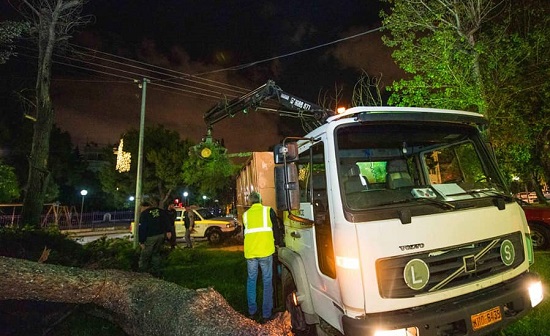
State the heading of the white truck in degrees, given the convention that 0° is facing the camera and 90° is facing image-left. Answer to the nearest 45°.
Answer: approximately 315°

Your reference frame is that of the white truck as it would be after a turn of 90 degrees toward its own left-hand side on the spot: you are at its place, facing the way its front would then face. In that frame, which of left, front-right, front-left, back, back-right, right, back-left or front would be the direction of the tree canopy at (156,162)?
left

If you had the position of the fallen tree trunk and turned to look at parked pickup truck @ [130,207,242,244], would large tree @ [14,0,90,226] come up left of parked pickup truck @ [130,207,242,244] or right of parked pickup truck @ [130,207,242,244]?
left

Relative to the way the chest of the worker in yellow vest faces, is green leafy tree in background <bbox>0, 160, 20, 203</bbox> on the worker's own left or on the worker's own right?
on the worker's own left

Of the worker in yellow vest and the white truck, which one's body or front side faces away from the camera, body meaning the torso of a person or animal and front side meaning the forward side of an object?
the worker in yellow vest

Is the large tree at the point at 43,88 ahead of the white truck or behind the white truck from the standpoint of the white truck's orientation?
behind

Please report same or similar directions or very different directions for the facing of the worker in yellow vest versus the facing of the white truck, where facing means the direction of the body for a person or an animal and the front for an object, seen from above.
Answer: very different directions

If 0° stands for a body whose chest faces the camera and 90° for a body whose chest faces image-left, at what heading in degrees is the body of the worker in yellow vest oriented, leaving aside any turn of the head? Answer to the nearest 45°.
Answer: approximately 180°
